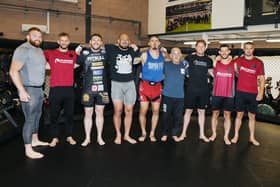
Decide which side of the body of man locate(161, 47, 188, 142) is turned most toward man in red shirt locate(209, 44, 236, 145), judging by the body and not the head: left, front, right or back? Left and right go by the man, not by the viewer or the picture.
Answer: left

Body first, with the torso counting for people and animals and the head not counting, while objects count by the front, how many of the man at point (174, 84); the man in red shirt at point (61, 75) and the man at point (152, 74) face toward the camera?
3

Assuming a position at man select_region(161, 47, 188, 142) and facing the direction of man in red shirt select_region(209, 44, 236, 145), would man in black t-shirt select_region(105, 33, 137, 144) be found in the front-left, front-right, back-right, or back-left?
back-right

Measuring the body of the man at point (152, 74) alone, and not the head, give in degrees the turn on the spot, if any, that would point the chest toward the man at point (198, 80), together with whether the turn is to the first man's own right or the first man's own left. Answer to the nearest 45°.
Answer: approximately 90° to the first man's own left

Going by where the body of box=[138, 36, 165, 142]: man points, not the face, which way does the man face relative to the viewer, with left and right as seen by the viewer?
facing the viewer

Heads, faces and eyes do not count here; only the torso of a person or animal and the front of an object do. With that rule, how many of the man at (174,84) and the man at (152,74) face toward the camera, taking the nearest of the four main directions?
2

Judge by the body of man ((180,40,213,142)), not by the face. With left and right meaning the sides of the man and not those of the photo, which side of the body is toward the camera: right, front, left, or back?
front
